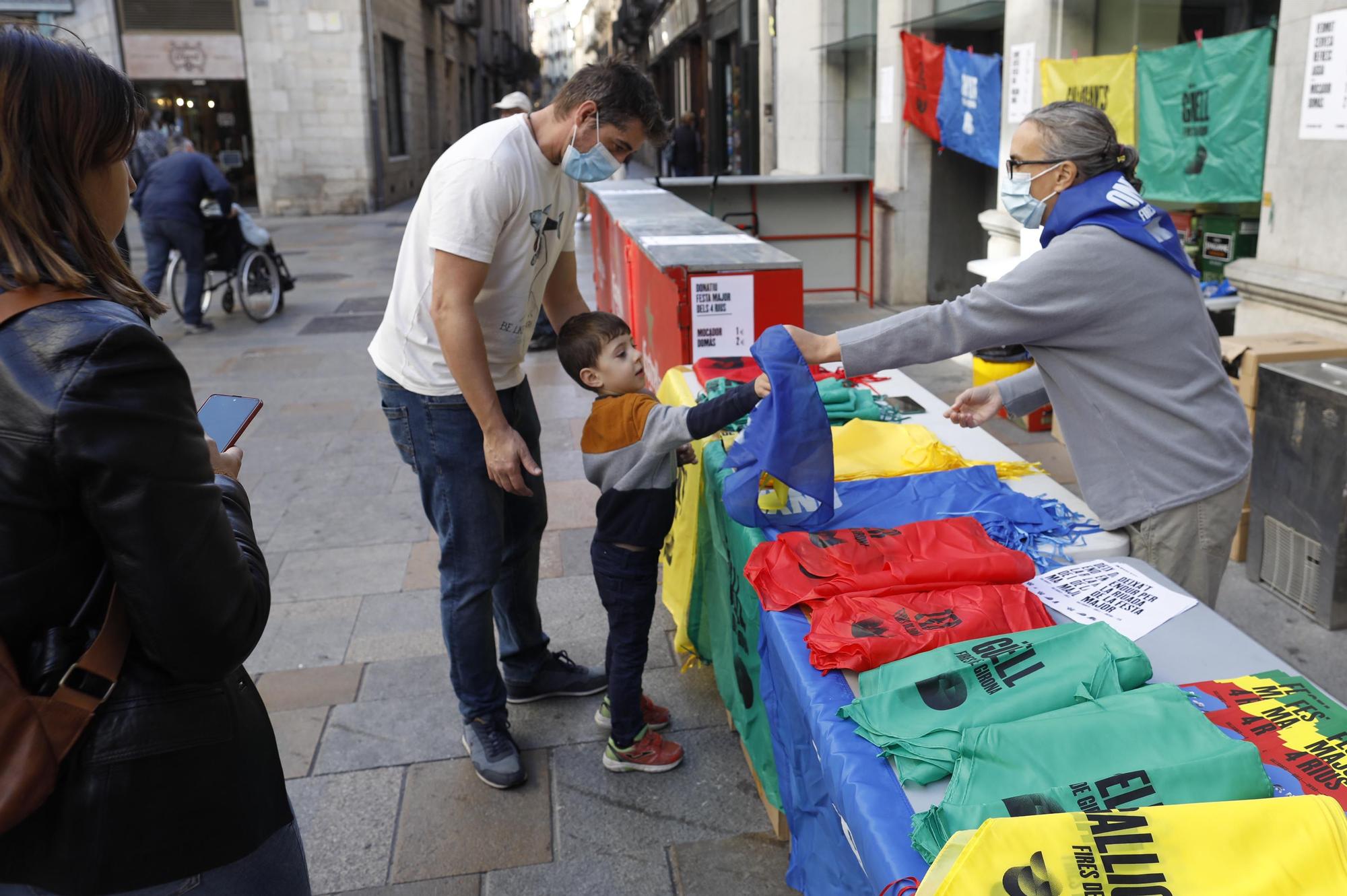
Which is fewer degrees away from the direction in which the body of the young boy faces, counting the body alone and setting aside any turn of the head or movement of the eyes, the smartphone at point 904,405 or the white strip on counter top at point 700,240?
the smartphone

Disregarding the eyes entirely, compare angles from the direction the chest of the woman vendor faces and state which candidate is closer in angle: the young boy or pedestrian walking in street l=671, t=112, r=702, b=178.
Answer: the young boy

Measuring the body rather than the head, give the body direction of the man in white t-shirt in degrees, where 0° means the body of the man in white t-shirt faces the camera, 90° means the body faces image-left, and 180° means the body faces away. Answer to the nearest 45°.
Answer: approximately 315°

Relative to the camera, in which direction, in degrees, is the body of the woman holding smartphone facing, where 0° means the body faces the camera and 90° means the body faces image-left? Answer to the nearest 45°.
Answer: approximately 225°

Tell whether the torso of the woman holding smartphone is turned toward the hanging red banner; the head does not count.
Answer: yes

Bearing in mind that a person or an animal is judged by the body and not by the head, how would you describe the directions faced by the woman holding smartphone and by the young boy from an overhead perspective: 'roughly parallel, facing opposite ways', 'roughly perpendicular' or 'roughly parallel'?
roughly perpendicular

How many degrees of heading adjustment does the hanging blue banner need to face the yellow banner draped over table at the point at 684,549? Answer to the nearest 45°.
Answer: approximately 45° to its left

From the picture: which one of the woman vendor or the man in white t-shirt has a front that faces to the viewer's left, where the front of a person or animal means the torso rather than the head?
the woman vendor

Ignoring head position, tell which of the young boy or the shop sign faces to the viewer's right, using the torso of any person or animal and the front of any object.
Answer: the young boy

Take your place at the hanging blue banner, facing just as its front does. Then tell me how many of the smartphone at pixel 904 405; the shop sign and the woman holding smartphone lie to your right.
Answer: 1

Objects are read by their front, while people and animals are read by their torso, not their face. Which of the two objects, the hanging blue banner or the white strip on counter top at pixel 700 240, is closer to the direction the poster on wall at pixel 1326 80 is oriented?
the white strip on counter top

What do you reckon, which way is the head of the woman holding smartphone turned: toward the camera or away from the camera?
away from the camera

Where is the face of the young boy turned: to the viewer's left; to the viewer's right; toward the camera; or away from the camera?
to the viewer's right

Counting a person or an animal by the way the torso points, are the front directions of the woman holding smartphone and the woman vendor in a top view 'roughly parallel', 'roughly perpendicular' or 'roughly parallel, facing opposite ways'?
roughly perpendicular

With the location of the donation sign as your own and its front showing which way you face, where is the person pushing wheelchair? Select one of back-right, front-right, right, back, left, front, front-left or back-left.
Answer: back-right

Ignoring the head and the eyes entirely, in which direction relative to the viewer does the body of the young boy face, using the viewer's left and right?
facing to the right of the viewer
